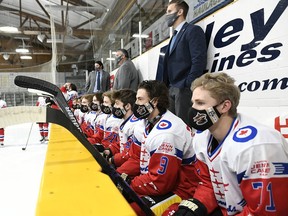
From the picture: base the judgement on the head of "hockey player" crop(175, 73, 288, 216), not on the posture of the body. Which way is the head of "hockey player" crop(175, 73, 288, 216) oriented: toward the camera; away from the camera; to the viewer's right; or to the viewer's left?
to the viewer's left

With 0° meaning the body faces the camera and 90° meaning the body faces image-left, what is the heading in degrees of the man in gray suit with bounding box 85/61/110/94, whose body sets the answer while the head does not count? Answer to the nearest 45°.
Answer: approximately 0°

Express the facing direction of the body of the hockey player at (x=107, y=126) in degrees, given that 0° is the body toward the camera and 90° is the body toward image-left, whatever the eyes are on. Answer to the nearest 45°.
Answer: approximately 45°

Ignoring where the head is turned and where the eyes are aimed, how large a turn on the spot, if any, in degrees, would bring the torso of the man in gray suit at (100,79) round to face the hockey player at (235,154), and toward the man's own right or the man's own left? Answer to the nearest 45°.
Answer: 0° — they already face them

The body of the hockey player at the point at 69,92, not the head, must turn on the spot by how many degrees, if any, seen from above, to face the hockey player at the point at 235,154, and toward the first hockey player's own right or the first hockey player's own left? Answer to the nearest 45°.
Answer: approximately 45° to the first hockey player's own left

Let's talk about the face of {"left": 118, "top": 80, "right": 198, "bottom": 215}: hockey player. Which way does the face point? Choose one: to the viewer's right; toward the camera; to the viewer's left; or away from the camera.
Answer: to the viewer's left

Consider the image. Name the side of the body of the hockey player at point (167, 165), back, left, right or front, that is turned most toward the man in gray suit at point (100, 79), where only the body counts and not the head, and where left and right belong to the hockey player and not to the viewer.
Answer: right

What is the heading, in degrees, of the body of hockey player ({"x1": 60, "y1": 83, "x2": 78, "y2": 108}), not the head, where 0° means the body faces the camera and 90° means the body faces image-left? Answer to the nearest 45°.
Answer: approximately 45°

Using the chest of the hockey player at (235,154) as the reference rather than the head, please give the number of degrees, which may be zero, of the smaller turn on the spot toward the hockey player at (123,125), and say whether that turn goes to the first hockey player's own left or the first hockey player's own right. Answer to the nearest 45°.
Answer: approximately 90° to the first hockey player's own right

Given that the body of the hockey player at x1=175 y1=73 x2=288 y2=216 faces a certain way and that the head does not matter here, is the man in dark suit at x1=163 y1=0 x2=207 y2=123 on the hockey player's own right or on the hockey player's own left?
on the hockey player's own right
